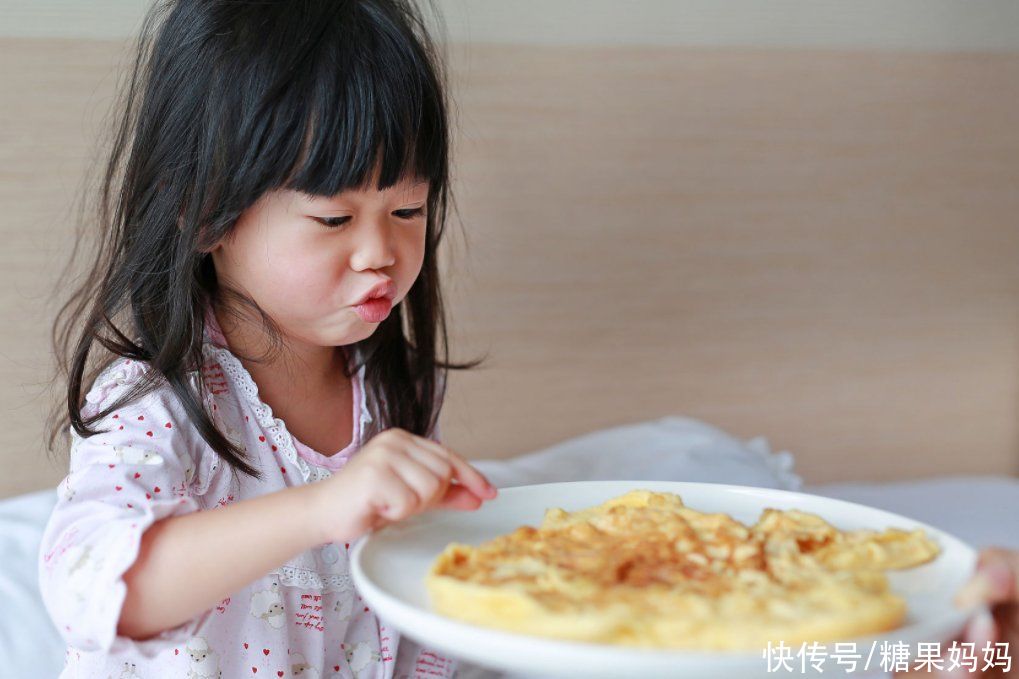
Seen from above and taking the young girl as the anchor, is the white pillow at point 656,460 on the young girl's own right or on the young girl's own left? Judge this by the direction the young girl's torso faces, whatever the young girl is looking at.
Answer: on the young girl's own left

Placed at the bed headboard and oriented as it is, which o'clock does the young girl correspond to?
The young girl is roughly at 1 o'clock from the bed headboard.

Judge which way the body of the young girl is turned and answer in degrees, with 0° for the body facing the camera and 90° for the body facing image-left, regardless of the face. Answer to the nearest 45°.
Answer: approximately 315°

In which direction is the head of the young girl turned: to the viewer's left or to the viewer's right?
to the viewer's right
